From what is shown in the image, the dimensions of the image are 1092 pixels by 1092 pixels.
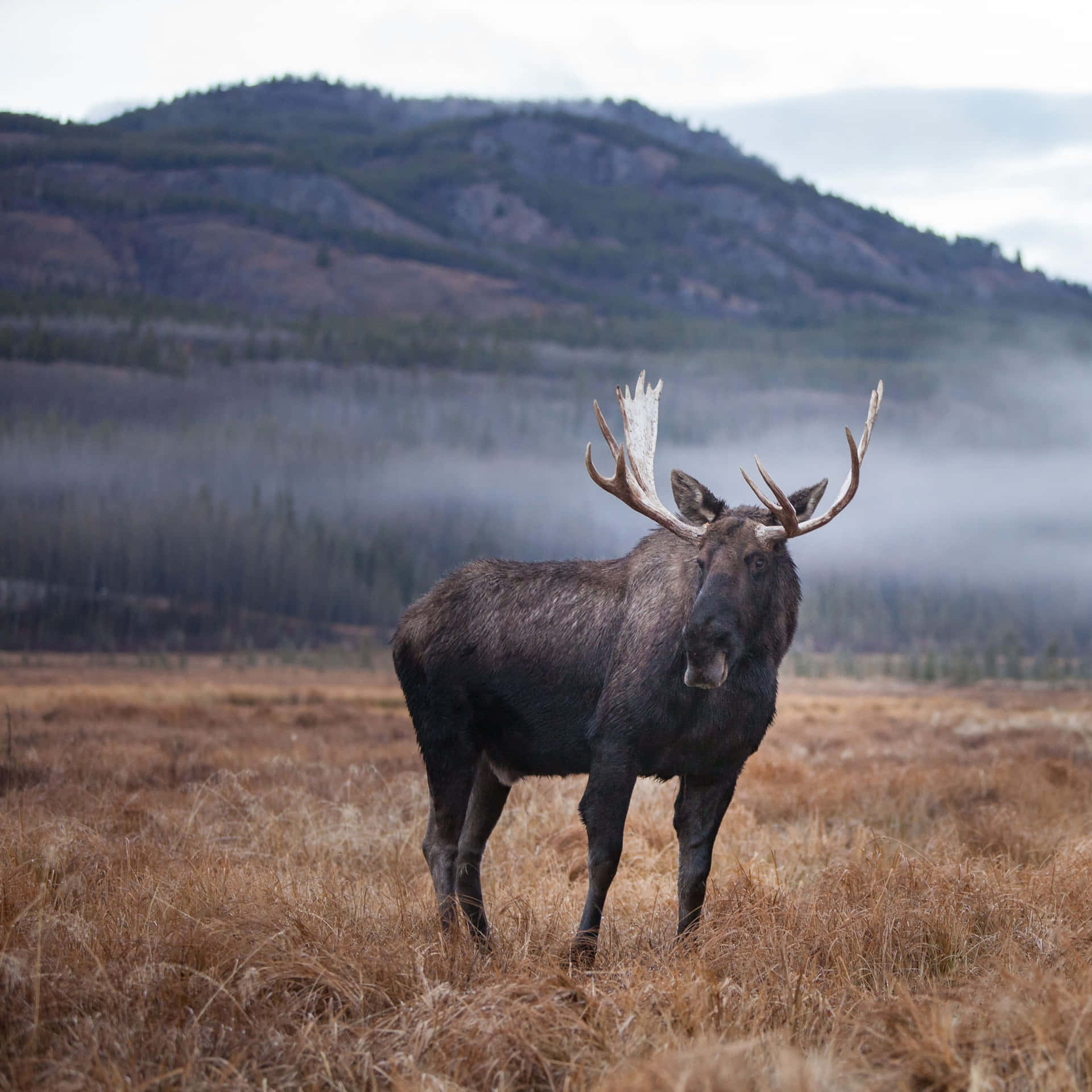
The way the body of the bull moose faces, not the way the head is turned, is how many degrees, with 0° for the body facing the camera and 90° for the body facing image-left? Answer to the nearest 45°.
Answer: approximately 315°
